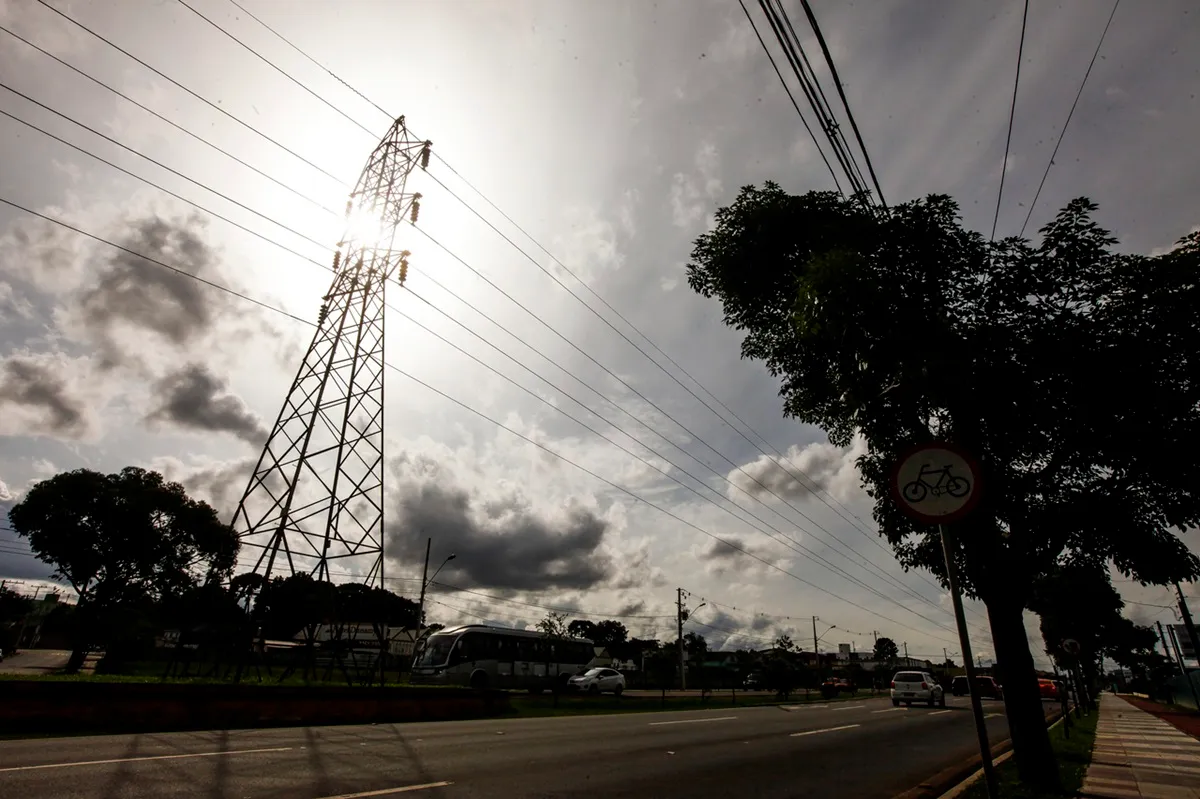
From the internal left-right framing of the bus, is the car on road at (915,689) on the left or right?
on its left

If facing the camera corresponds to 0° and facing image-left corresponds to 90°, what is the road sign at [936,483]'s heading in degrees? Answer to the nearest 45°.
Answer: approximately 0°

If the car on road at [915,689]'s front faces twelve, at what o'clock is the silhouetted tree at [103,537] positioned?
The silhouetted tree is roughly at 7 o'clock from the car on road.

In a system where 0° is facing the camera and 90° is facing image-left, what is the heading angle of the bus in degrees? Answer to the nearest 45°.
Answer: approximately 45°

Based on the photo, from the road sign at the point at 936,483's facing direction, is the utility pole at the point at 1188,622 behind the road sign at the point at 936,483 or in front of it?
behind

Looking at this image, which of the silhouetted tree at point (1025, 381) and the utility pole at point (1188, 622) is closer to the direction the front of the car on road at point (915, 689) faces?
the utility pole

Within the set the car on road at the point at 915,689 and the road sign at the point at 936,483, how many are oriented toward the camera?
1

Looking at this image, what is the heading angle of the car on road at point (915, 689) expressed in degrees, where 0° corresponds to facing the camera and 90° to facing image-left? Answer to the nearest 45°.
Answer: approximately 225°

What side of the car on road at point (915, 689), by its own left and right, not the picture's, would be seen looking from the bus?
left

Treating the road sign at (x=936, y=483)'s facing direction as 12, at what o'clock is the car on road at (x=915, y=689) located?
The car on road is roughly at 6 o'clock from the road sign.

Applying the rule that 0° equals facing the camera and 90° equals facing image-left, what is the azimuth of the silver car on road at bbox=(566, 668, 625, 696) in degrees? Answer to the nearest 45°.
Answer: approximately 45°
